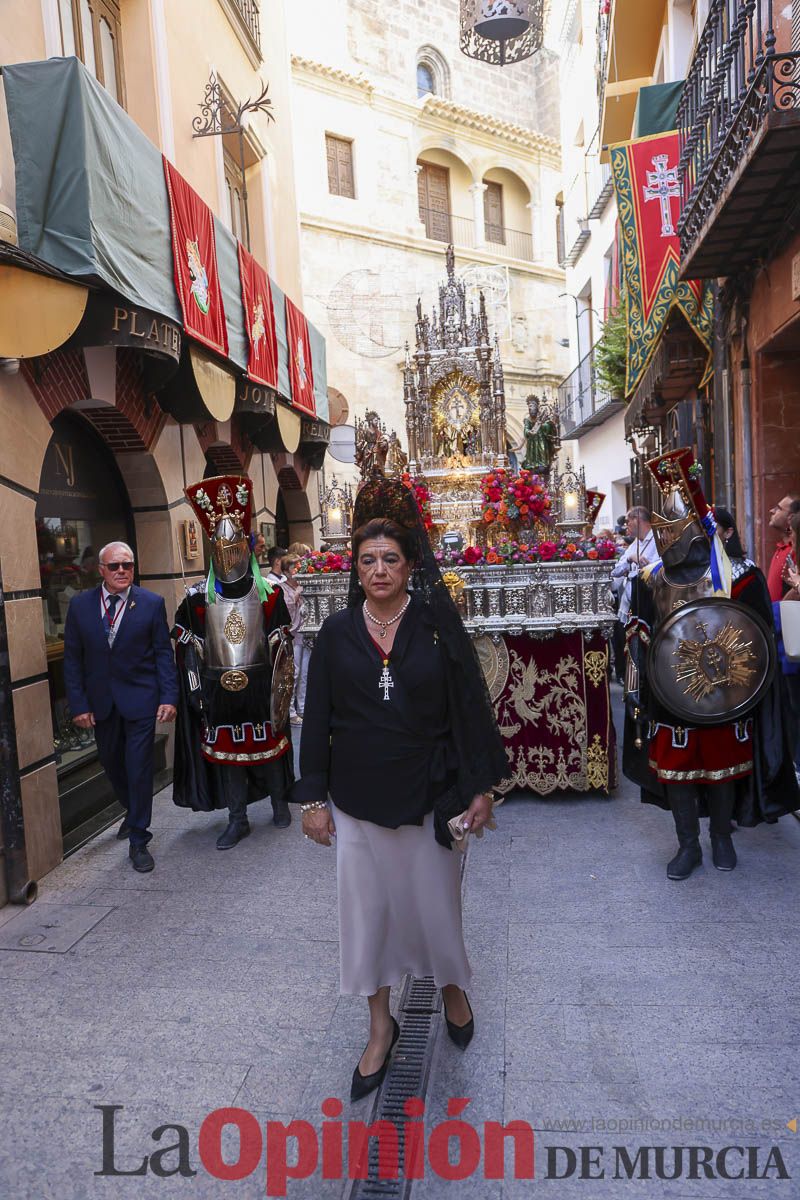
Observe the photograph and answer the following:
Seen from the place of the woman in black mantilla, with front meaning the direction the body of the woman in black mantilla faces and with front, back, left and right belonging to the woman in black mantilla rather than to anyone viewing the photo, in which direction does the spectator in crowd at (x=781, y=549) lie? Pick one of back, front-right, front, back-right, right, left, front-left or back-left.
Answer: back-left

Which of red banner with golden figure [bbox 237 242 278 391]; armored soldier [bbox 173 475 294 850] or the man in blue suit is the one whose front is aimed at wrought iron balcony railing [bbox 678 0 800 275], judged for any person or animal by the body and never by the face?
the red banner with golden figure

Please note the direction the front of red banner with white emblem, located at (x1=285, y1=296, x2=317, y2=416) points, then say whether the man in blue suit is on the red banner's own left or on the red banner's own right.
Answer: on the red banner's own right

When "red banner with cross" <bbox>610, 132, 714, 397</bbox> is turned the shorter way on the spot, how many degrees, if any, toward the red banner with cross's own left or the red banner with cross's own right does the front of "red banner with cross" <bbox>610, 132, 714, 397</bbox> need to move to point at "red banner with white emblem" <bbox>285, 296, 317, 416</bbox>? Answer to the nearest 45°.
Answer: approximately 90° to the red banner with cross's own right

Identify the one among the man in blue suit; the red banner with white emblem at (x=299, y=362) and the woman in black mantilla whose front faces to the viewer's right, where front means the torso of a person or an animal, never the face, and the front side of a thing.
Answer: the red banner with white emblem

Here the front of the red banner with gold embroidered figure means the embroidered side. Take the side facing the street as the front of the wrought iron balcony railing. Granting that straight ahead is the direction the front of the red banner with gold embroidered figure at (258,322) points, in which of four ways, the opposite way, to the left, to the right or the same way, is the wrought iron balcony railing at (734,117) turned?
the opposite way

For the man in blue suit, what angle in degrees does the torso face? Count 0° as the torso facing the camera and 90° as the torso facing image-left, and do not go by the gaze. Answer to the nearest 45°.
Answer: approximately 0°

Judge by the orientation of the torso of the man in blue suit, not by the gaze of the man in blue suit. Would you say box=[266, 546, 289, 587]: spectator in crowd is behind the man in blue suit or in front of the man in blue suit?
behind
